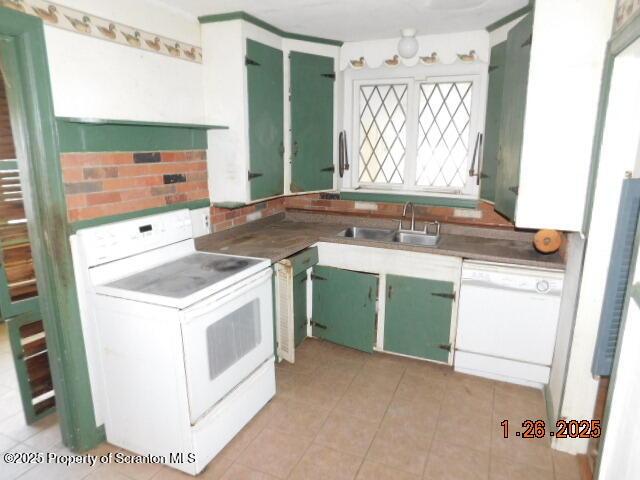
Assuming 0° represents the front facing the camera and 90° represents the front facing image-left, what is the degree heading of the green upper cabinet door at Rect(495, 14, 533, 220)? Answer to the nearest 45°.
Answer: approximately 90°

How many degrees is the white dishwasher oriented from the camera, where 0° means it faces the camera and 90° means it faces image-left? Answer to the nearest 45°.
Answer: approximately 0°

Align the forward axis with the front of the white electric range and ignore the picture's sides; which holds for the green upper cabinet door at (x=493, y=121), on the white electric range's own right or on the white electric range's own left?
on the white electric range's own left

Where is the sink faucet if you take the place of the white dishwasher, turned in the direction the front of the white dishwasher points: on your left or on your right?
on your right

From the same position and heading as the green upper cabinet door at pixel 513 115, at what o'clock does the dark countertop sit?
The dark countertop is roughly at 12 o'clock from the green upper cabinet door.

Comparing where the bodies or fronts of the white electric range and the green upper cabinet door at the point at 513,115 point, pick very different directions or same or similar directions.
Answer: very different directions

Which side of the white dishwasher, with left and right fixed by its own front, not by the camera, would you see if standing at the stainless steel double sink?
right

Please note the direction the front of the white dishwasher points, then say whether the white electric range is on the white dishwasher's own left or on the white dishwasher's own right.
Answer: on the white dishwasher's own right
